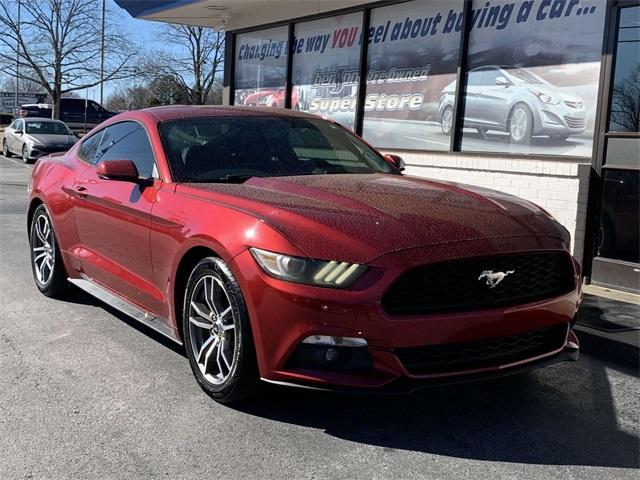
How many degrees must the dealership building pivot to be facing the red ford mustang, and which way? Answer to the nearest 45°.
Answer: approximately 45° to its left

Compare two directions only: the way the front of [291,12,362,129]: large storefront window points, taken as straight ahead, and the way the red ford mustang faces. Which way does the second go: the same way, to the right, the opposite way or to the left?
to the left

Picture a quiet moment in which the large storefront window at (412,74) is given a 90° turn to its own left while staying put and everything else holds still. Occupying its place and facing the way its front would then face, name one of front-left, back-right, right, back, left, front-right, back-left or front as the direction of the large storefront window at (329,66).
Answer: back

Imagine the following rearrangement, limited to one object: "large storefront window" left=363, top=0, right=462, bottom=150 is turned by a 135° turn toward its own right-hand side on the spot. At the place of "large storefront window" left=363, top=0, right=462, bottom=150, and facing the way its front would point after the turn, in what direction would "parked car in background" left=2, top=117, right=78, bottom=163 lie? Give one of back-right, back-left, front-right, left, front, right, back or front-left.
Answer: front-left

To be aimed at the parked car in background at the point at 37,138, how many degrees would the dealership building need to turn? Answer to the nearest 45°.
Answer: approximately 90° to its right

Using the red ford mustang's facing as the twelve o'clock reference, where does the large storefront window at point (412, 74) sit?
The large storefront window is roughly at 8 o'clock from the red ford mustang.

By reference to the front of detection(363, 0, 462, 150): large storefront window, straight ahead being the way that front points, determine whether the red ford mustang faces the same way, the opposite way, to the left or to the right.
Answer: to the left

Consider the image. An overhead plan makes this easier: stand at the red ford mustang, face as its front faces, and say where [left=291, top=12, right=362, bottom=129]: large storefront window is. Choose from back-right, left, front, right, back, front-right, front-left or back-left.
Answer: back-left

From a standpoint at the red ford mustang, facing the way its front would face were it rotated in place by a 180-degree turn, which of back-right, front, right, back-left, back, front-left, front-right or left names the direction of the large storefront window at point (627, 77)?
right

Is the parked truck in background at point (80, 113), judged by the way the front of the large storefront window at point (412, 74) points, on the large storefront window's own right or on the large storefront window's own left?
on the large storefront window's own right

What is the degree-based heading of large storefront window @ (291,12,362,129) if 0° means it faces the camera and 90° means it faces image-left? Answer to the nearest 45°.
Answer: approximately 45°

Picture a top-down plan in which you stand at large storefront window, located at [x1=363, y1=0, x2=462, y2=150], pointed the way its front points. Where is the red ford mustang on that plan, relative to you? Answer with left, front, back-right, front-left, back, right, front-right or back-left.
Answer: front-left

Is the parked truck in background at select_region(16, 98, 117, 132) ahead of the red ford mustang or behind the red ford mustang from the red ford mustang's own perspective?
behind

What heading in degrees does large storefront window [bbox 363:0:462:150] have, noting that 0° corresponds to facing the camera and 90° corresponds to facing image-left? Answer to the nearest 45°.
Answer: approximately 45°

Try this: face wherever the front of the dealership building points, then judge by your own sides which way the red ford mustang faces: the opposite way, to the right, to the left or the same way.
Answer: to the left
